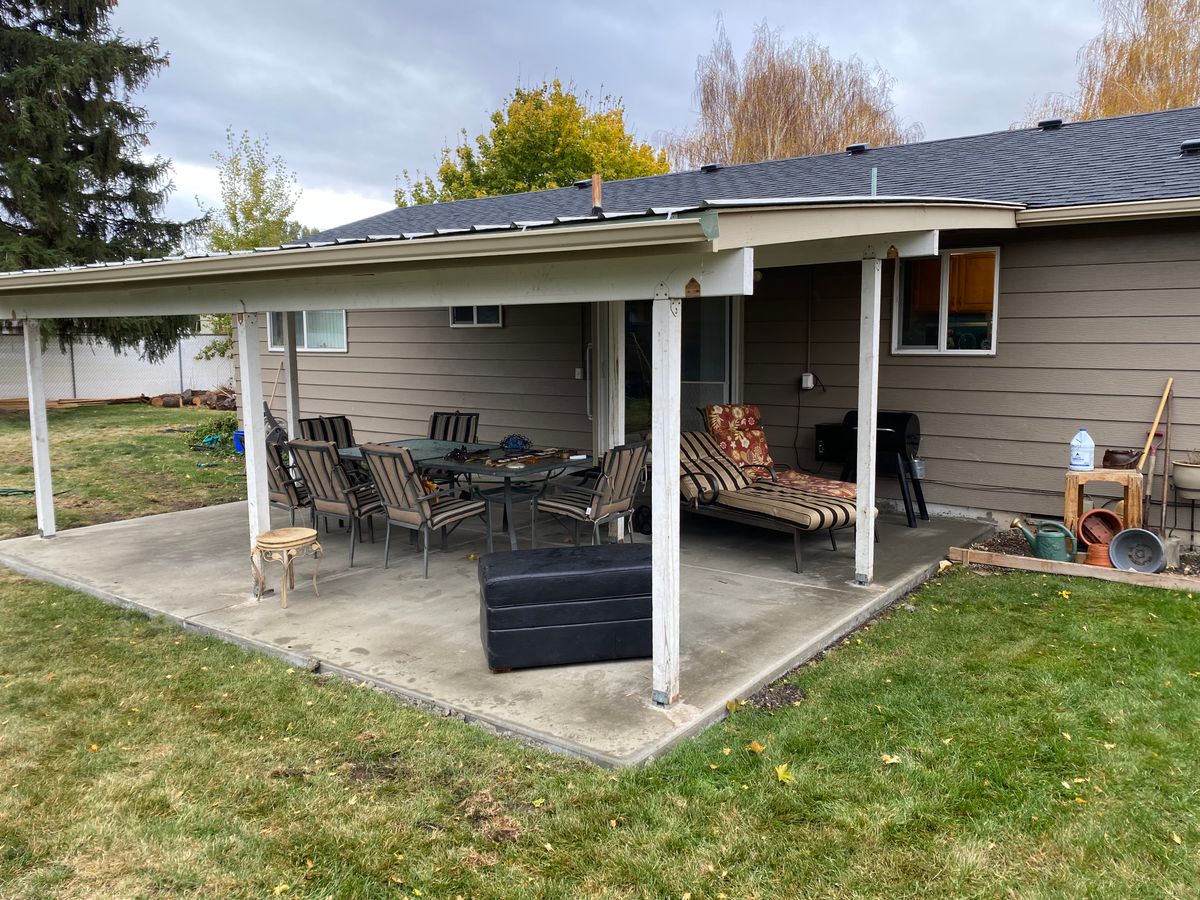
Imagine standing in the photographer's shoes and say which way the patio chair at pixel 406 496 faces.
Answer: facing away from the viewer and to the right of the viewer

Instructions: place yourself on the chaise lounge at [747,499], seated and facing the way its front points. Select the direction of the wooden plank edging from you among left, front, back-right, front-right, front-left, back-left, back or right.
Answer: front-left

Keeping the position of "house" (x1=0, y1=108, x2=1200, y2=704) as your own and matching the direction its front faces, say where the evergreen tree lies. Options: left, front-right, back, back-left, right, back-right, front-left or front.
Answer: right

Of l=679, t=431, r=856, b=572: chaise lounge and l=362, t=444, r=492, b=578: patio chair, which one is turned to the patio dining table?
the patio chair

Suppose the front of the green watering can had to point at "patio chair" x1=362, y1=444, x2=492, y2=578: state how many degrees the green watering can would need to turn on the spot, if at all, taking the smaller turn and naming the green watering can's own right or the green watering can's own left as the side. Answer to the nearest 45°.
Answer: approximately 45° to the green watering can's own left

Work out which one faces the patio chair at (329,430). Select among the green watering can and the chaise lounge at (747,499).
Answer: the green watering can

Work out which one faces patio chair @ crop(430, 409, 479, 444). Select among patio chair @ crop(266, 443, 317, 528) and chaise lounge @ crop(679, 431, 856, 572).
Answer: patio chair @ crop(266, 443, 317, 528)

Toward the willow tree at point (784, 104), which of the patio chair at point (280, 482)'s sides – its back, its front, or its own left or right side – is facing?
front

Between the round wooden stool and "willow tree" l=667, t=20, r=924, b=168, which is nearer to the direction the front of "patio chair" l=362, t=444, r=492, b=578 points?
the willow tree

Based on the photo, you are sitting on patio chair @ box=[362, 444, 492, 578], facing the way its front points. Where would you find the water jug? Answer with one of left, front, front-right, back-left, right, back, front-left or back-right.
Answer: front-right

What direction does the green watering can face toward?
to the viewer's left

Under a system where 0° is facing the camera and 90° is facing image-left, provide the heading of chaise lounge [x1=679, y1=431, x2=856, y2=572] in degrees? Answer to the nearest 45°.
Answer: approximately 315°

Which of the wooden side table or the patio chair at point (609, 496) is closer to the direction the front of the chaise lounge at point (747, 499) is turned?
the wooden side table

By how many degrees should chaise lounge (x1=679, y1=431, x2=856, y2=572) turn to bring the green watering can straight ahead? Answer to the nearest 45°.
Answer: approximately 45° to its left

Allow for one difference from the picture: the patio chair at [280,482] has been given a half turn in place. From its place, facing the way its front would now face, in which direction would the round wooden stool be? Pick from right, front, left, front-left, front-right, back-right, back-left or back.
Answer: front-left

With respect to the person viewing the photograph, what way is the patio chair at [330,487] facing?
facing away from the viewer and to the right of the viewer
